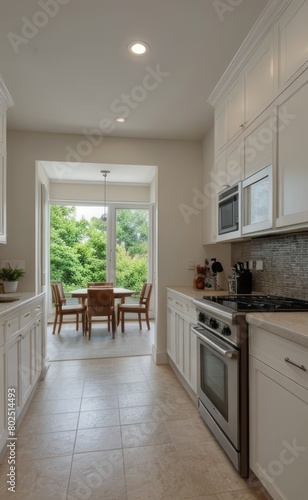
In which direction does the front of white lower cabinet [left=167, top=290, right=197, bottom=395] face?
to the viewer's left

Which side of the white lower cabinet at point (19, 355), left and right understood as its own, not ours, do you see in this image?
right

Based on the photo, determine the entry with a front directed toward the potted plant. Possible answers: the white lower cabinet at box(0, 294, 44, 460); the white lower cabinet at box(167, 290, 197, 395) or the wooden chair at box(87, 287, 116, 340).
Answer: the white lower cabinet at box(167, 290, 197, 395)

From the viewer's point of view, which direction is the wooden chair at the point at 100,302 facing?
away from the camera

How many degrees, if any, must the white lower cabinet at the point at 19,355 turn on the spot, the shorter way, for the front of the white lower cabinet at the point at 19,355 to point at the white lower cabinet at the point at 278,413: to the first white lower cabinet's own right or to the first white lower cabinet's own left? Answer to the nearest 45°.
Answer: approximately 45° to the first white lower cabinet's own right

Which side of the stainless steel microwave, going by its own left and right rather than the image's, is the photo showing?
left

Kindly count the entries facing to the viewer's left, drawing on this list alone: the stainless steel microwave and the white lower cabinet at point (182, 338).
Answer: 2

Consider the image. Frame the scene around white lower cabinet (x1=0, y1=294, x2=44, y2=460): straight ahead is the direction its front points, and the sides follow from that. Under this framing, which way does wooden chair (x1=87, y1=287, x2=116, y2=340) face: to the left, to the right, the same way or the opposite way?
to the left

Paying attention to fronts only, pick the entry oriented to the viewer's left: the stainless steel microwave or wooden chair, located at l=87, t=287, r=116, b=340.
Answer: the stainless steel microwave

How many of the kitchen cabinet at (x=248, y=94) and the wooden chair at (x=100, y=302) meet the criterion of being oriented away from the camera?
1

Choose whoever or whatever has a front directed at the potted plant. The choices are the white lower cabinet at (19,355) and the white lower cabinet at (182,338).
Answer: the white lower cabinet at (182,338)

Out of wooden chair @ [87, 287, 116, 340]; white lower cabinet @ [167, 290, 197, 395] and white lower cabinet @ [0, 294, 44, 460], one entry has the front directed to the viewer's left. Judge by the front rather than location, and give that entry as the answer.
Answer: white lower cabinet @ [167, 290, 197, 395]
